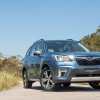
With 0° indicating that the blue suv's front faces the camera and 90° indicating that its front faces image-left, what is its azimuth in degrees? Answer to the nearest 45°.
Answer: approximately 315°
